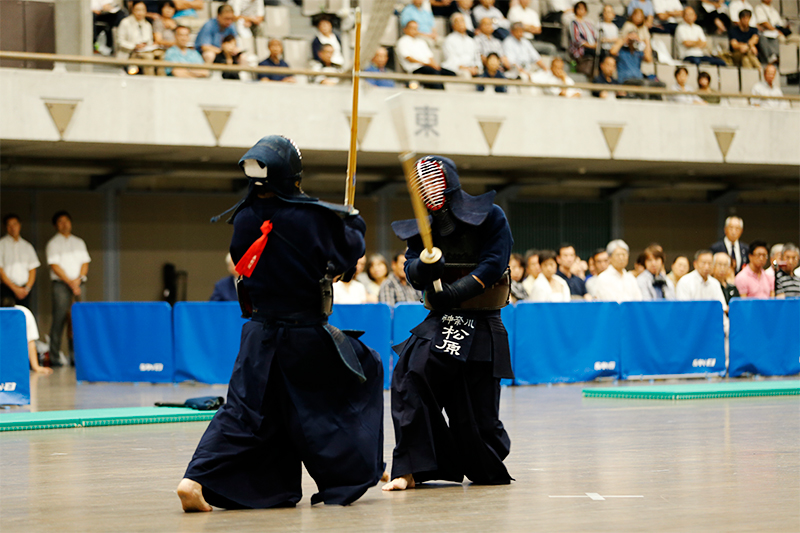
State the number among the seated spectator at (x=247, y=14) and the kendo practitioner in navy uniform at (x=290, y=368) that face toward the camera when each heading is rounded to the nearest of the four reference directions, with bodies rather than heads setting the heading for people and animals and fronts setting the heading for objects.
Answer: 1

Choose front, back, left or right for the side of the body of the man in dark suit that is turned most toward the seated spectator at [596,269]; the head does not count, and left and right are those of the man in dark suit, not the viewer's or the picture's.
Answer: right

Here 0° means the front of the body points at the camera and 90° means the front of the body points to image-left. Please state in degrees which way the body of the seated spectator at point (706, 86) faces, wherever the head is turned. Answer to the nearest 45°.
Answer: approximately 45°

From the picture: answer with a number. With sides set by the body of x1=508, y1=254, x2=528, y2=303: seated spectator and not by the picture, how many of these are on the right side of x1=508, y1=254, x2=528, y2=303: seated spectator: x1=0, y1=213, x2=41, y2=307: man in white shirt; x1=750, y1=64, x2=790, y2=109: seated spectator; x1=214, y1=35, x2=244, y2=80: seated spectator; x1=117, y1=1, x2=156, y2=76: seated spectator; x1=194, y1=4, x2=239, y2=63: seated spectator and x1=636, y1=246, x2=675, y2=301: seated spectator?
4

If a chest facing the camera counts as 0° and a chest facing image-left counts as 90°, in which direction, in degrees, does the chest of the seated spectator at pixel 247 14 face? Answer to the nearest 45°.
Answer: approximately 0°

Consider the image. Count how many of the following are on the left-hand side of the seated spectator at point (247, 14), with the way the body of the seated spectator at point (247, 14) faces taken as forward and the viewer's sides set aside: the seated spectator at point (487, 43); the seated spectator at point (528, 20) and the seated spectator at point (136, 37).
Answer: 2

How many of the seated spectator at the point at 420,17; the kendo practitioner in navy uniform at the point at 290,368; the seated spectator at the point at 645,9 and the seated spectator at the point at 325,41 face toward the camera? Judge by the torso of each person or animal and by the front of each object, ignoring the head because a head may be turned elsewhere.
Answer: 3
